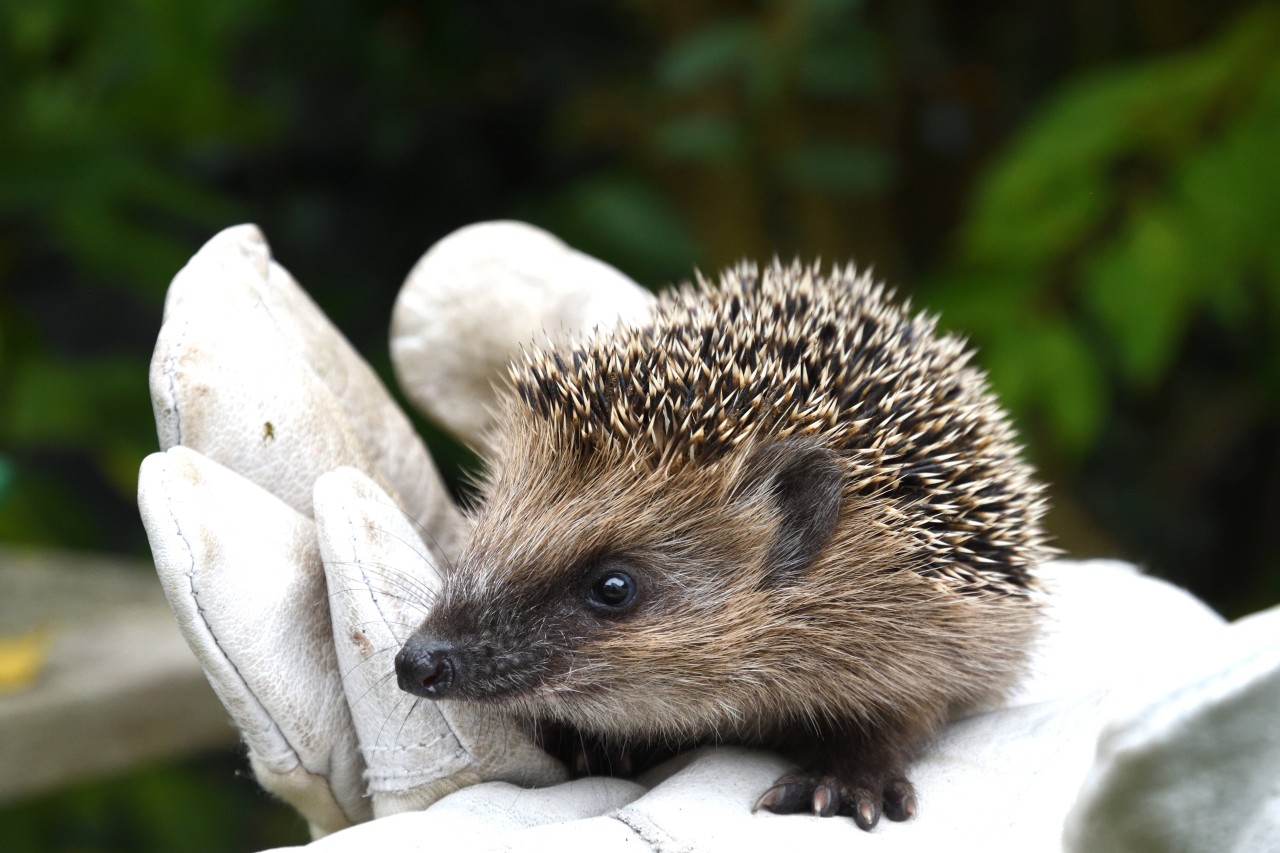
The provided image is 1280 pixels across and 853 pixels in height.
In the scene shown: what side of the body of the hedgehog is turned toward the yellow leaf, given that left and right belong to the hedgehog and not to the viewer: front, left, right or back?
right

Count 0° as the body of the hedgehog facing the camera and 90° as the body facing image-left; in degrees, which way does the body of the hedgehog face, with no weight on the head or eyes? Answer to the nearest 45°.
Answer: approximately 45°
